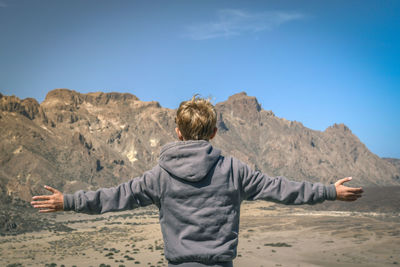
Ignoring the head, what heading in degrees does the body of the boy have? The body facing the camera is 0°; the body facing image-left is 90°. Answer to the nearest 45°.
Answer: approximately 180°

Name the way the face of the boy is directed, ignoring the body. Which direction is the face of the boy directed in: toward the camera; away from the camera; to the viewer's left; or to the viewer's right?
away from the camera
